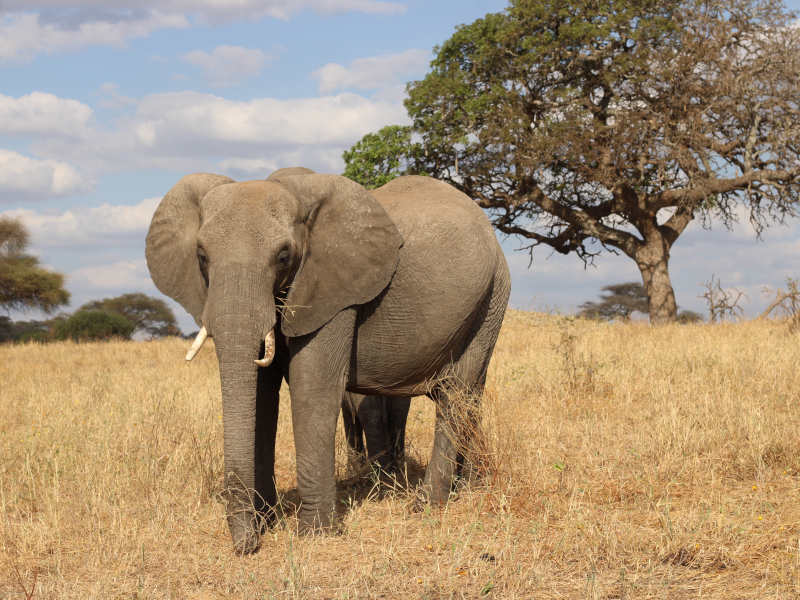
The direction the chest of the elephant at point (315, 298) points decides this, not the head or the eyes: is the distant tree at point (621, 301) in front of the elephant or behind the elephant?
behind

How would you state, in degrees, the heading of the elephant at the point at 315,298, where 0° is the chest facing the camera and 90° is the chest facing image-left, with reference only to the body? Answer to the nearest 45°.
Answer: approximately 45°

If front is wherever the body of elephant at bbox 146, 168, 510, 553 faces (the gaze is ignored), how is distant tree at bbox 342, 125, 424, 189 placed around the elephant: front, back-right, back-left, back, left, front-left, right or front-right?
back-right

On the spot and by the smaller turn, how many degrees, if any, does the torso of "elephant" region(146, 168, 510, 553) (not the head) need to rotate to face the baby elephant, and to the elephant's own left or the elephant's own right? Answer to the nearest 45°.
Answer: approximately 135° to the elephant's own right

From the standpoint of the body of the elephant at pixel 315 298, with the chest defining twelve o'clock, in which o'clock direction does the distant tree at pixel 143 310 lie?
The distant tree is roughly at 4 o'clock from the elephant.

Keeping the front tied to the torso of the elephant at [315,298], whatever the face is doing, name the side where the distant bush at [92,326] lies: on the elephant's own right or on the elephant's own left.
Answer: on the elephant's own right
